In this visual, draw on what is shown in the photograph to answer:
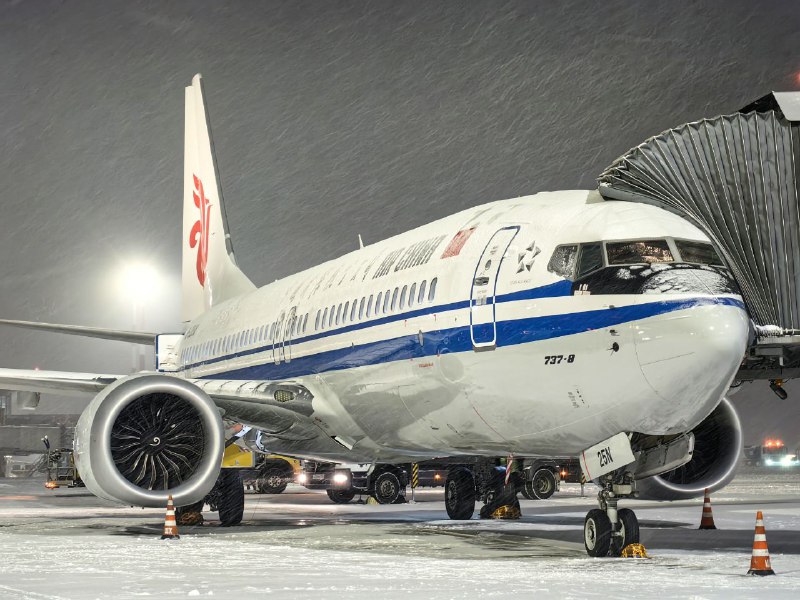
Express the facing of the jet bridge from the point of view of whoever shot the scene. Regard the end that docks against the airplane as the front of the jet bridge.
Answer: facing to the left of the viewer

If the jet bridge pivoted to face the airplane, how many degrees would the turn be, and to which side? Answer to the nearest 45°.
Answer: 0° — it already faces it

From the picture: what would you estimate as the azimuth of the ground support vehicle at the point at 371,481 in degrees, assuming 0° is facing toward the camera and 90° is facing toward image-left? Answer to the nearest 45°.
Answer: approximately 45°

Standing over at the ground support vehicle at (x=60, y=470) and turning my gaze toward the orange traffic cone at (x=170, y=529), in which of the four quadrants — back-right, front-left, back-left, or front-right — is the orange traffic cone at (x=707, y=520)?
front-left

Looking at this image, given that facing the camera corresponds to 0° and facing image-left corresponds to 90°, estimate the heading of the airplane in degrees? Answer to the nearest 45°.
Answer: approximately 315°

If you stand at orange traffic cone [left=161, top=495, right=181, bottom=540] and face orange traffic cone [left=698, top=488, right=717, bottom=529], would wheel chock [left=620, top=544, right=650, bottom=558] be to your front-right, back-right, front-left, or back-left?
front-right

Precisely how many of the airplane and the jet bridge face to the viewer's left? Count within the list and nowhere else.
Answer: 1

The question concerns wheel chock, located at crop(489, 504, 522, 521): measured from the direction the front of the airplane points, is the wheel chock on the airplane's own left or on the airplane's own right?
on the airplane's own left

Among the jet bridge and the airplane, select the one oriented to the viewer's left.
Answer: the jet bridge

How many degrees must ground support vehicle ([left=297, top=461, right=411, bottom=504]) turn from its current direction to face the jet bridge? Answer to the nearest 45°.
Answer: approximately 45° to its left
